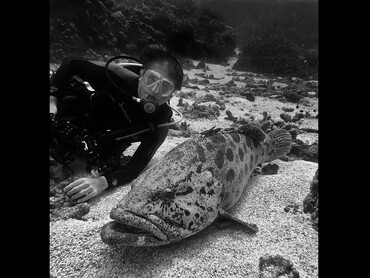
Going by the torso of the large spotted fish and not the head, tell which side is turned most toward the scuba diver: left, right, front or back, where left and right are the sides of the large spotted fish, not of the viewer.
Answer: right

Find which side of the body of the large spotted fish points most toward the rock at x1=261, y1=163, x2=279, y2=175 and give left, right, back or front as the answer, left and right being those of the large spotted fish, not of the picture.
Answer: back

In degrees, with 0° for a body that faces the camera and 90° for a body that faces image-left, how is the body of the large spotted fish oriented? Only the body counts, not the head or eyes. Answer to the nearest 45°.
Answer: approximately 45°

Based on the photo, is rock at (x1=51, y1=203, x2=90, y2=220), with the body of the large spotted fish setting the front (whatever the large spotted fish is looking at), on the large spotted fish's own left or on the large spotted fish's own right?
on the large spotted fish's own right

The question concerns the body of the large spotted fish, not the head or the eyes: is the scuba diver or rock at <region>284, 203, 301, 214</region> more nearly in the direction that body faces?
the scuba diver

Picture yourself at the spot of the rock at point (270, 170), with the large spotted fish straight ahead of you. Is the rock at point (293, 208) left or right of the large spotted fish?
left

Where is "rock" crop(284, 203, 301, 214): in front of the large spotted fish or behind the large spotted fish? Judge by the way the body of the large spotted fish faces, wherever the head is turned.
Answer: behind
